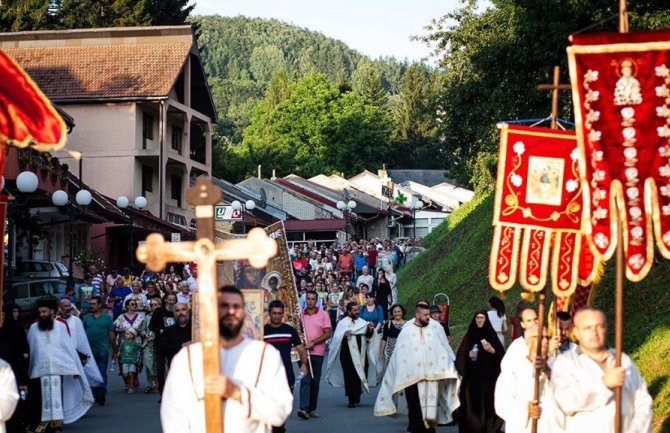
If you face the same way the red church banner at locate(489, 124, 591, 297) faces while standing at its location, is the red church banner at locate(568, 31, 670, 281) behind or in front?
in front

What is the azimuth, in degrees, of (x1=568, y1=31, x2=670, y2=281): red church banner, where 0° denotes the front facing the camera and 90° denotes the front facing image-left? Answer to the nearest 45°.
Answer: approximately 0°

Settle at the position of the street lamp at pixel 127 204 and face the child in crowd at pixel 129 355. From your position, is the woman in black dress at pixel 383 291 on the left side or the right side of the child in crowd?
left

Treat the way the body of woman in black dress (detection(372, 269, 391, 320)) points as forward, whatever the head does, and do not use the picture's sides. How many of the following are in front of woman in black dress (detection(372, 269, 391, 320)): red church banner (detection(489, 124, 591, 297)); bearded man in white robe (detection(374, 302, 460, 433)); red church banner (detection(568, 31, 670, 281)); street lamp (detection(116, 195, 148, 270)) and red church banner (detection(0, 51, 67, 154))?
4

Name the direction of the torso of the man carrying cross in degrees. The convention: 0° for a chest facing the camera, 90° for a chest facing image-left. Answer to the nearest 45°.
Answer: approximately 0°

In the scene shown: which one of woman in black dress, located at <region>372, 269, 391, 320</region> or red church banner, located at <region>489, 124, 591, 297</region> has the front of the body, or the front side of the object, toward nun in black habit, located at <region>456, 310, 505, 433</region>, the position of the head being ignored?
the woman in black dress

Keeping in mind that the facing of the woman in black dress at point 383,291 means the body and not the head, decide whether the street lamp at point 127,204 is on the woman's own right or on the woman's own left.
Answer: on the woman's own right

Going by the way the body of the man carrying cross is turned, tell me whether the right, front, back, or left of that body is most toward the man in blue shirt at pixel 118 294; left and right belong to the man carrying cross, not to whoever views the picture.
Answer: back
